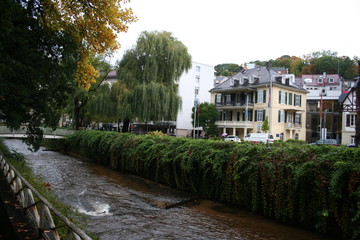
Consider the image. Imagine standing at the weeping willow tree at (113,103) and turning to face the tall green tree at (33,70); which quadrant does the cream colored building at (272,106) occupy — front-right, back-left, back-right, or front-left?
back-left

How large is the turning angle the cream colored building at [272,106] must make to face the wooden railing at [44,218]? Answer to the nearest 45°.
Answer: approximately 45° to its left

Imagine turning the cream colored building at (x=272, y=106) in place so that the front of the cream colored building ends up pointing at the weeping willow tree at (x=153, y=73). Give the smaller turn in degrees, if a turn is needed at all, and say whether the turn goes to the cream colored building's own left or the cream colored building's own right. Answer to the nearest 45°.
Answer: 0° — it already faces it

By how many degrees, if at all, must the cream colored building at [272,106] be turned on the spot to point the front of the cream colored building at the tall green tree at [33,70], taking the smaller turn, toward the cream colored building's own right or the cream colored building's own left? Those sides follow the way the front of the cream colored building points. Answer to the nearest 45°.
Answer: approximately 45° to the cream colored building's own left

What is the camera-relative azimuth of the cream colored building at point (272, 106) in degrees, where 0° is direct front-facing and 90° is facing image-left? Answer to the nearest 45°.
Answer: approximately 45°
